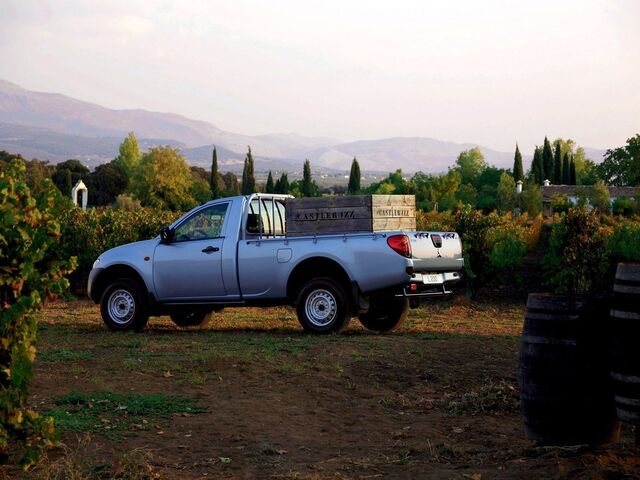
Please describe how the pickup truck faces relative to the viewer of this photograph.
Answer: facing away from the viewer and to the left of the viewer

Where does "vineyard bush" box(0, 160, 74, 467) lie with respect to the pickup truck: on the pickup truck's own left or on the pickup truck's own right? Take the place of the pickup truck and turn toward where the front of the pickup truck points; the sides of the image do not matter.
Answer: on the pickup truck's own left

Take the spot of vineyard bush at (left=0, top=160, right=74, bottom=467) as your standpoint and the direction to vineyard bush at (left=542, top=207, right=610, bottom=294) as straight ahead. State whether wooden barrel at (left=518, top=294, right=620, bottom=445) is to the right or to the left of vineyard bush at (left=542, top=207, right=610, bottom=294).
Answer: right

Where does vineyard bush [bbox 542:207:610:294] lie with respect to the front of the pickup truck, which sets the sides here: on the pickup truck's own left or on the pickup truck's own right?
on the pickup truck's own right

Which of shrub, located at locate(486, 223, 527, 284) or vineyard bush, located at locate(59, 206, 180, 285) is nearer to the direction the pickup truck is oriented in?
the vineyard bush

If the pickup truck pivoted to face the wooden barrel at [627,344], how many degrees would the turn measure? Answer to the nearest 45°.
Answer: approximately 135° to its left

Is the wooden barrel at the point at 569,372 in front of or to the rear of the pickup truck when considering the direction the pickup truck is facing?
to the rear

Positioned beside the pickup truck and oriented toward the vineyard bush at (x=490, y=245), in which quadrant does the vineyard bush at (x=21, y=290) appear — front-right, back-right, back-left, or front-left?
back-right

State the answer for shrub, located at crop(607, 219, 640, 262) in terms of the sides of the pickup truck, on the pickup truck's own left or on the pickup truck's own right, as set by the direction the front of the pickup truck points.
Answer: on the pickup truck's own right

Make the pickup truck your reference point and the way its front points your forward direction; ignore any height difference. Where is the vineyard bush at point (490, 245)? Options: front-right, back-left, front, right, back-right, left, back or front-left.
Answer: right

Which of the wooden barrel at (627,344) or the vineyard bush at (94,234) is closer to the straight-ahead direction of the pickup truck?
the vineyard bush

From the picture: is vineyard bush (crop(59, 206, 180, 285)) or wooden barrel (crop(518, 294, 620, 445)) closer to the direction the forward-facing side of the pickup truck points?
the vineyard bush
